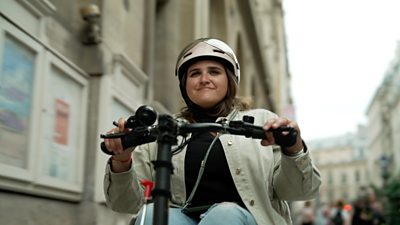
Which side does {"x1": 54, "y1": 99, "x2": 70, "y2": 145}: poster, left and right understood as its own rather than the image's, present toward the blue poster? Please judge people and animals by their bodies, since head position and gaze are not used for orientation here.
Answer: right

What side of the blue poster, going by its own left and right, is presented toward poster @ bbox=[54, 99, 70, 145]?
left

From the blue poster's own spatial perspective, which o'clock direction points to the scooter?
The scooter is roughly at 1 o'clock from the blue poster.

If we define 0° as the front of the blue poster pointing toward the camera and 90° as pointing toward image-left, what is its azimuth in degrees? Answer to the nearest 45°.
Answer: approximately 315°

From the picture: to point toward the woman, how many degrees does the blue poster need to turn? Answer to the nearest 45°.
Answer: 0° — it already faces them

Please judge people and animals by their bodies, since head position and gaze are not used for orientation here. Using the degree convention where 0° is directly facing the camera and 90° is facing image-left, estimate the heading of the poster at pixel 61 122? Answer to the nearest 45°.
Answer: approximately 315°

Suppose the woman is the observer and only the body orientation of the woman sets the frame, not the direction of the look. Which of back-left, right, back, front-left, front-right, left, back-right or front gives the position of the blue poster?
back-right

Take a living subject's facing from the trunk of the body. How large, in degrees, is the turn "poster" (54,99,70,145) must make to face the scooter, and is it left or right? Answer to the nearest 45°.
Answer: approximately 45° to its right
